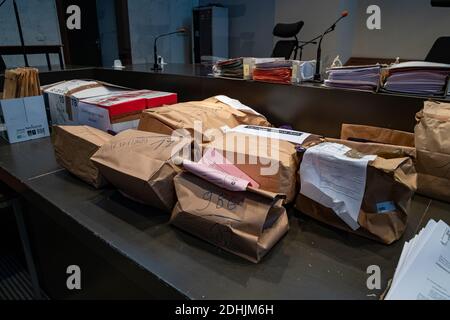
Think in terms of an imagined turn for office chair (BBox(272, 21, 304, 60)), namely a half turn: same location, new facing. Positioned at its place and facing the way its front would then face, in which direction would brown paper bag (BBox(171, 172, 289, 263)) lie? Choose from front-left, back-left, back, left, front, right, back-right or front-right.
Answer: back-right

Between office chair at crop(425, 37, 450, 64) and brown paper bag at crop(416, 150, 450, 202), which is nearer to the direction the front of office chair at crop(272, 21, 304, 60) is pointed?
the brown paper bag

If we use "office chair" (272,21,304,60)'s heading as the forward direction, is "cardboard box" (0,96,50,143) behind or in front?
in front

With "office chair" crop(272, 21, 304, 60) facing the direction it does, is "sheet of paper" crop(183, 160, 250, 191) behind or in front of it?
in front

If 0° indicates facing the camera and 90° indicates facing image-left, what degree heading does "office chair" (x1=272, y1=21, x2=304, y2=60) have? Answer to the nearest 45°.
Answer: approximately 45°

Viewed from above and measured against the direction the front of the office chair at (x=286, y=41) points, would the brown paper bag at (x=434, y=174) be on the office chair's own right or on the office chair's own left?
on the office chair's own left

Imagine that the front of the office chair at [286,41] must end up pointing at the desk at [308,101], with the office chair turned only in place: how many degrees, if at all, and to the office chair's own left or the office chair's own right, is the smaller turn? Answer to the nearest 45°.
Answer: approximately 45° to the office chair's own left

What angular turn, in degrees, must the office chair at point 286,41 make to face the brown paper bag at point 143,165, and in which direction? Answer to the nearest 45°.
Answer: approximately 45° to its left

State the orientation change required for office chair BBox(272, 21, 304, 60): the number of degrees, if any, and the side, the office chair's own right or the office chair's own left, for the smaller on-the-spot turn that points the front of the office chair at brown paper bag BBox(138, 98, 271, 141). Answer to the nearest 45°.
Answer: approximately 45° to the office chair's own left

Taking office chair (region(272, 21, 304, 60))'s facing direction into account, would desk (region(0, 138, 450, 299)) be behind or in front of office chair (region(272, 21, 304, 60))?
in front

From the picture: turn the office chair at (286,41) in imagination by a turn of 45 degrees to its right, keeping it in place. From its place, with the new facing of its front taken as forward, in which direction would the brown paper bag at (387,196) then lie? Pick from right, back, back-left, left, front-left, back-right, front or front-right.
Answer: left

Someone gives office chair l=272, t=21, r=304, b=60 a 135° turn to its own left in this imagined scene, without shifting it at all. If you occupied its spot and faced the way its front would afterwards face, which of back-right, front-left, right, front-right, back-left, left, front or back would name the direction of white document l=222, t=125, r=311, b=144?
right
